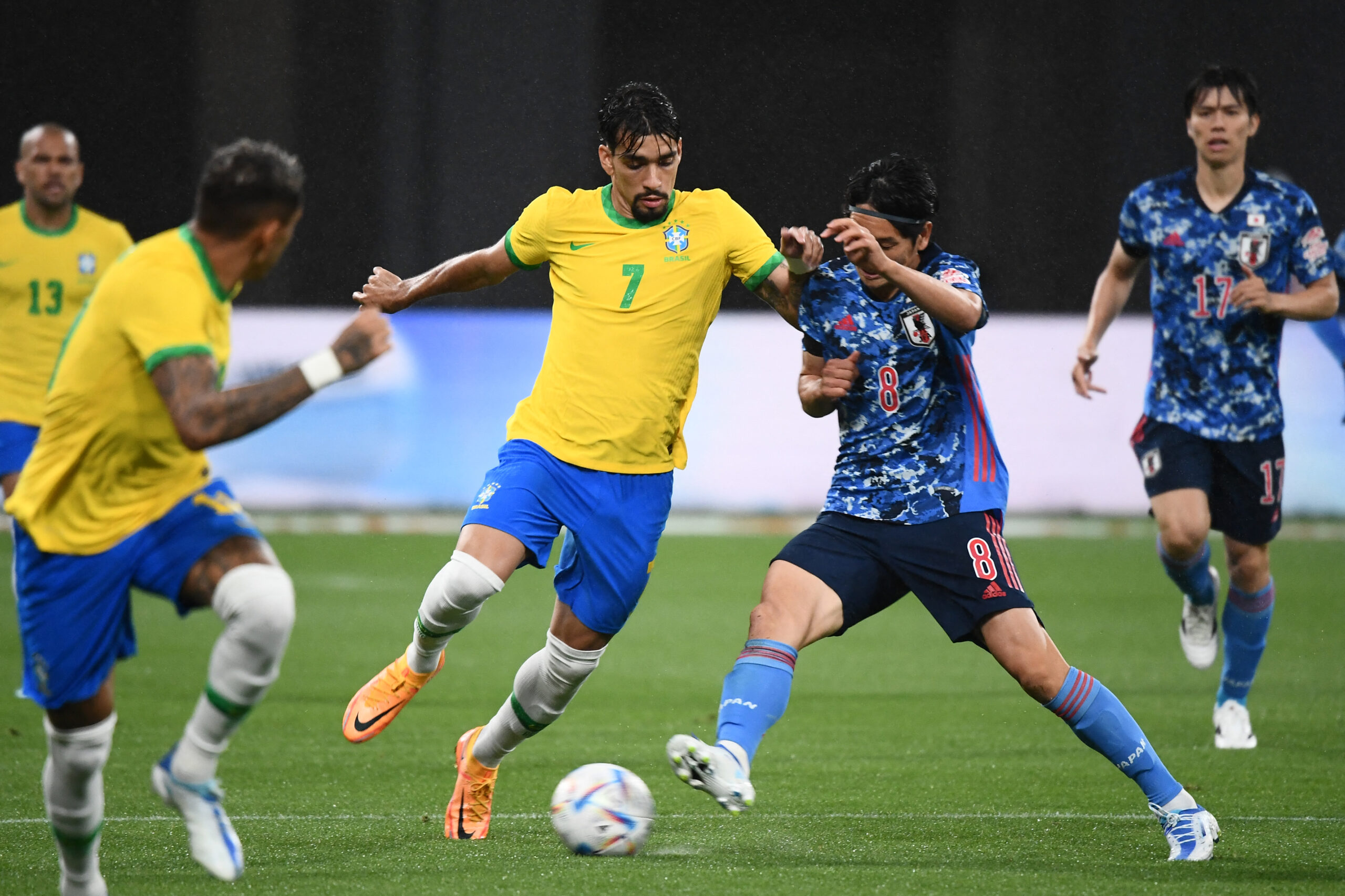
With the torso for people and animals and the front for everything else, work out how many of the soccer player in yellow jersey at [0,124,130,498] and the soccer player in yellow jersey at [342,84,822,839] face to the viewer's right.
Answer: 0

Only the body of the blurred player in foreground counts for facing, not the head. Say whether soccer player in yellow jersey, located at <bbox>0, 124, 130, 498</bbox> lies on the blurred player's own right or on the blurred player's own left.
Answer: on the blurred player's own left

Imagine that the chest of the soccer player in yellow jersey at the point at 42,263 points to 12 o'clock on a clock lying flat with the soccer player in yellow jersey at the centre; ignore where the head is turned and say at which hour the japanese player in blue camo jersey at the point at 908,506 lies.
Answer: The japanese player in blue camo jersey is roughly at 11 o'clock from the soccer player in yellow jersey.

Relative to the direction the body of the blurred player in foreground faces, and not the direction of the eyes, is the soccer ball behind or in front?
in front

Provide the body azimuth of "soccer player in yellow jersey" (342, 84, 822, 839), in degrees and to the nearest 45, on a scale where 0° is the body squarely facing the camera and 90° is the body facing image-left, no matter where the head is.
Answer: approximately 0°

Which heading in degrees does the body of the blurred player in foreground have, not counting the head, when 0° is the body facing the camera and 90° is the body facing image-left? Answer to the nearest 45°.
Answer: approximately 270°
